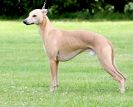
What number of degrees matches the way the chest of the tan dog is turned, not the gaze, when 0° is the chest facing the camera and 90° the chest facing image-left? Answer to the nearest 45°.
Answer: approximately 90°
